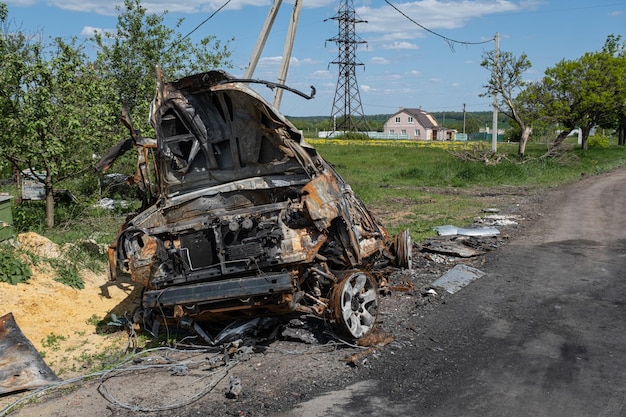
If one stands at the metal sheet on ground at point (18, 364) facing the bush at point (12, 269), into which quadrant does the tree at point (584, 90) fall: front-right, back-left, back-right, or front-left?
front-right

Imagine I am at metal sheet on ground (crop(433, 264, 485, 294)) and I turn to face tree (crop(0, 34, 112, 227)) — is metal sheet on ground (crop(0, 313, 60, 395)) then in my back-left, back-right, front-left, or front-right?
front-left

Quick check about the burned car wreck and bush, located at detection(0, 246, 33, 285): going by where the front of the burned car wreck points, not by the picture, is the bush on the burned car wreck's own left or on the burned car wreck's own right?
on the burned car wreck's own right

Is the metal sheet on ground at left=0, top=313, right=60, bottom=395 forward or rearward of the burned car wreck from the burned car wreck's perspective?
forward

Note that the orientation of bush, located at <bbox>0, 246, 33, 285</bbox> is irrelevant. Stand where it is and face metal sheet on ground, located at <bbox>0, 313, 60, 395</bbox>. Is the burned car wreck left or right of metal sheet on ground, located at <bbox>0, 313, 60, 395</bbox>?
left

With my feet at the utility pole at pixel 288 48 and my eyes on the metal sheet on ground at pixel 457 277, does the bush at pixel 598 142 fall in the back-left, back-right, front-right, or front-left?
back-left

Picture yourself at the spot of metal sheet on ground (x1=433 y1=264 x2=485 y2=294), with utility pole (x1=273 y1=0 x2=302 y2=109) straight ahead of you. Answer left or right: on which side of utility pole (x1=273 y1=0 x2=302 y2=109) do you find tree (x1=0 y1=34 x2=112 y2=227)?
left

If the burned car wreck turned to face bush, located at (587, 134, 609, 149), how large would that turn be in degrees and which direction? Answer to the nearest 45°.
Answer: approximately 180°

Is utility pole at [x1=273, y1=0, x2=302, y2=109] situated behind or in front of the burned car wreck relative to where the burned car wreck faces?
behind

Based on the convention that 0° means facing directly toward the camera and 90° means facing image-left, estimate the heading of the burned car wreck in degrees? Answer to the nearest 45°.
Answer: approximately 45°

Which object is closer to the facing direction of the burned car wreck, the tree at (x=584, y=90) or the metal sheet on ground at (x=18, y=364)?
the metal sheet on ground

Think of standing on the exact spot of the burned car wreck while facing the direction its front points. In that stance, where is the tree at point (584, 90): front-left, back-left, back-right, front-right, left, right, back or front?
back

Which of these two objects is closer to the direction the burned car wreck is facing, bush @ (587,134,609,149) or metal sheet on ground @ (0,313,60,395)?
the metal sheet on ground
